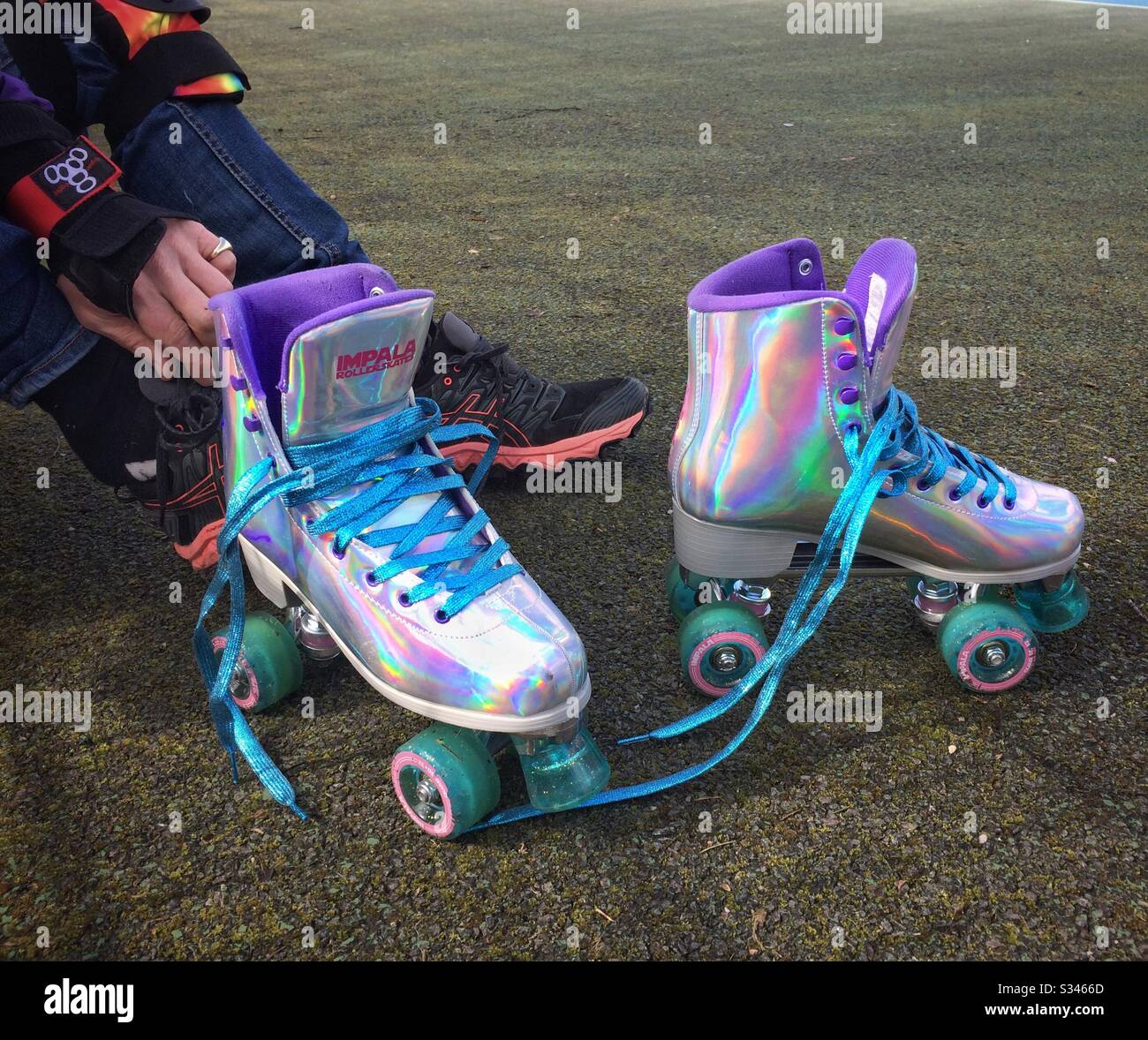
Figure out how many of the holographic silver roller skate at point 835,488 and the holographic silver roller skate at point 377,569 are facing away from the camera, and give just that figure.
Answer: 0

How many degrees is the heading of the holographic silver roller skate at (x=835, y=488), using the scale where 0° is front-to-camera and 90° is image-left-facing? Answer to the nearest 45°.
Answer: approximately 270°

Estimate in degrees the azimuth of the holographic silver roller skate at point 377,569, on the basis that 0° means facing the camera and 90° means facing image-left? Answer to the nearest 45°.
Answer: approximately 315°
